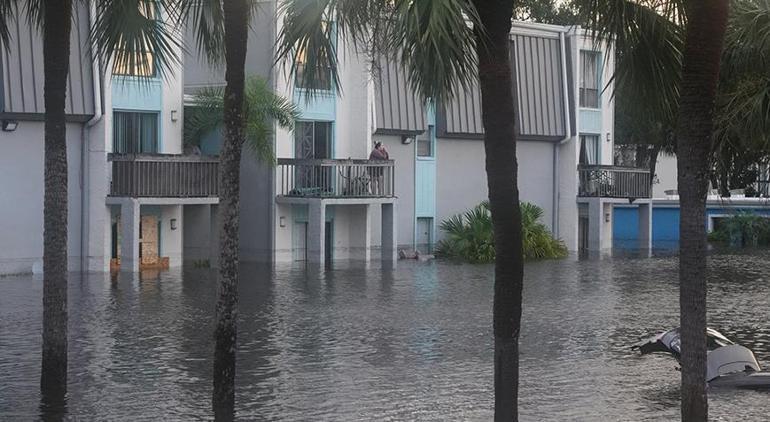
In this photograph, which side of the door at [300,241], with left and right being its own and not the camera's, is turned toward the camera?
front

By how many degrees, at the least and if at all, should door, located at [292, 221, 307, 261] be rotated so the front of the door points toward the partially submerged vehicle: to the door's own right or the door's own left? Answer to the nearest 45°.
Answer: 0° — it already faces it

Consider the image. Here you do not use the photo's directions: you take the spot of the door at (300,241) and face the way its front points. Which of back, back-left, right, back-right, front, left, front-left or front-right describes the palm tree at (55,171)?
front

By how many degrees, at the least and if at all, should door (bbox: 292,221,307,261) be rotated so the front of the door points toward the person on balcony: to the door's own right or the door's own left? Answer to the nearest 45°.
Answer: approximately 90° to the door's own left

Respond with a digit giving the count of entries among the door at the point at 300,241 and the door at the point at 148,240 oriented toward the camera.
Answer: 2

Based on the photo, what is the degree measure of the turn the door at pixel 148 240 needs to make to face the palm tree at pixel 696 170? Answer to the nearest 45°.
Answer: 0° — it already faces it

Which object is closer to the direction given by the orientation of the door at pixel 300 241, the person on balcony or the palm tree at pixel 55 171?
the palm tree
